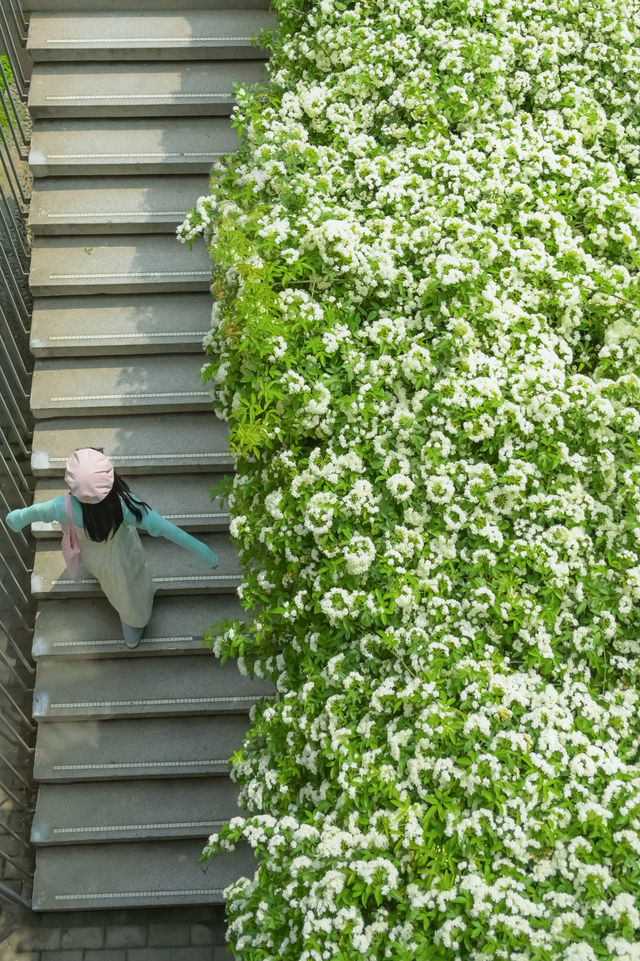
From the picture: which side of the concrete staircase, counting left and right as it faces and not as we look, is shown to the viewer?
front
